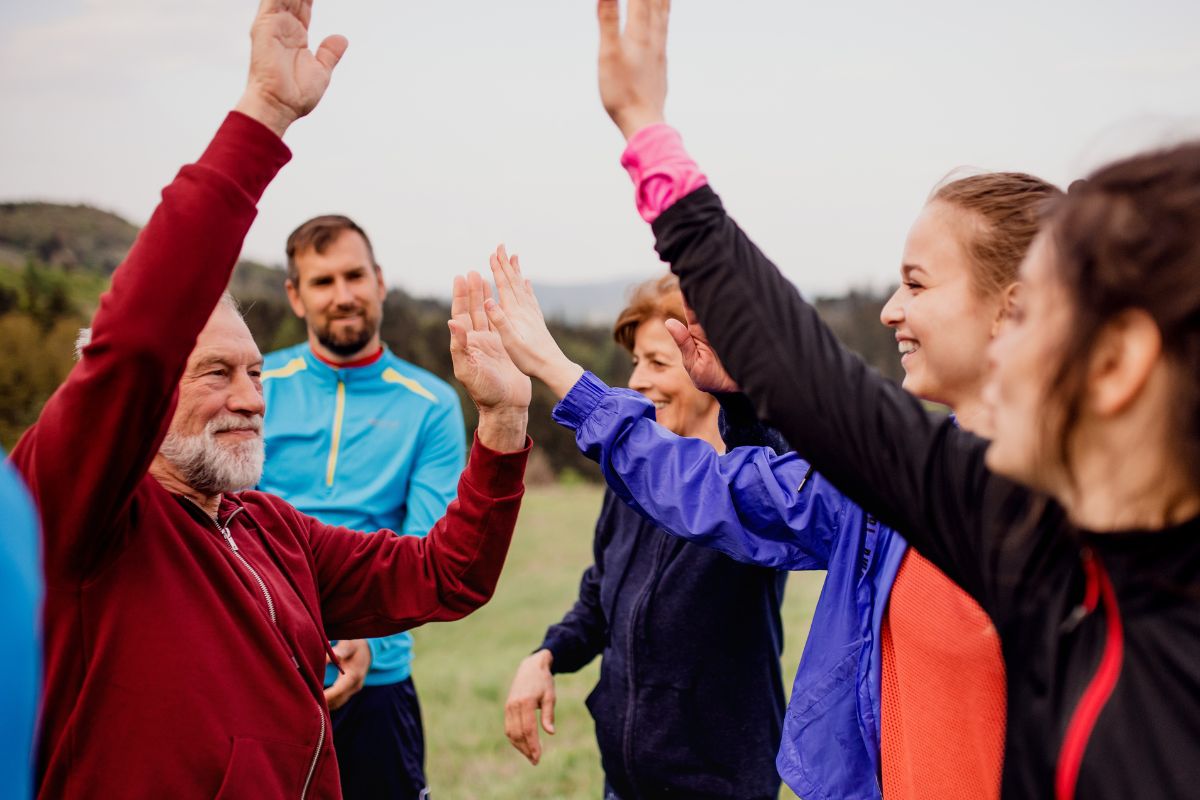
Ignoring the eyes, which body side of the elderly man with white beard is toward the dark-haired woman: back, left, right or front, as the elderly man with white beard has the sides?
front

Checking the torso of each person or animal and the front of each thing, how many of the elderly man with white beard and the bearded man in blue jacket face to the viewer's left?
0

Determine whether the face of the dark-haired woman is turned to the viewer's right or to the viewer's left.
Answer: to the viewer's left

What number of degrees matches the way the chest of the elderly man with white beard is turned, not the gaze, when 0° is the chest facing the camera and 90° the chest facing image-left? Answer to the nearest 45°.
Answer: approximately 315°

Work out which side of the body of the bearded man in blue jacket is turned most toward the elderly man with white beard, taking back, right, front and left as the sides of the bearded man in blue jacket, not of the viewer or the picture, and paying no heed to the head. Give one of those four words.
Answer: front

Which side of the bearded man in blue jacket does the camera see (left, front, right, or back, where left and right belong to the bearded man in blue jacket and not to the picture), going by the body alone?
front

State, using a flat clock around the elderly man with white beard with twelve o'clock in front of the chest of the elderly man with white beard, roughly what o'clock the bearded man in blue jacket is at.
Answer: The bearded man in blue jacket is roughly at 8 o'clock from the elderly man with white beard.

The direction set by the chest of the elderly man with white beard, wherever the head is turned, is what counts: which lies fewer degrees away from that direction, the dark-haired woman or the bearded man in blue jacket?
the dark-haired woman
